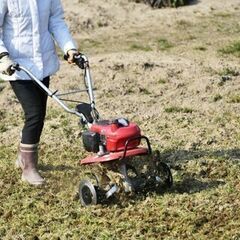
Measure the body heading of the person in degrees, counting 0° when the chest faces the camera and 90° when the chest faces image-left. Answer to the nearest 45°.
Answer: approximately 315°

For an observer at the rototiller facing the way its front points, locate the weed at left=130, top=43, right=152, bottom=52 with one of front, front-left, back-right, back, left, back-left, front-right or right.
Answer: back-left

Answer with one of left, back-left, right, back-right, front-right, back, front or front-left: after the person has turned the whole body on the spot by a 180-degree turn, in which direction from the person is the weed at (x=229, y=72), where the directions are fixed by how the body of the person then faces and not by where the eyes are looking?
right

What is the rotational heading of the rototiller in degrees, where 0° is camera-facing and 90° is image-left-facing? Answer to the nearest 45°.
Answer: approximately 315°

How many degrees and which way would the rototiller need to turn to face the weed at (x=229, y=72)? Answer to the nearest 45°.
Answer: approximately 90° to its left

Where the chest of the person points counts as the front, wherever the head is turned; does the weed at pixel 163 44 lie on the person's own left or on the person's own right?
on the person's own left

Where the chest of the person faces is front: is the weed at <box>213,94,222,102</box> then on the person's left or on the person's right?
on the person's left
